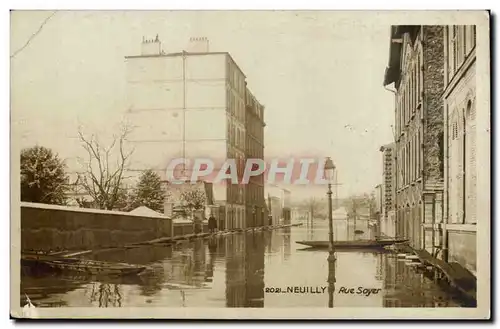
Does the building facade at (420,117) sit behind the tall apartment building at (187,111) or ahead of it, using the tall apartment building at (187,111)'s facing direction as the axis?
ahead

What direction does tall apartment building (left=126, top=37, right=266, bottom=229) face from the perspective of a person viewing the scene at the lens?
facing to the right of the viewer

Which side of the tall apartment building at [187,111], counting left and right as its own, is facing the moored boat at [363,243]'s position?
right
